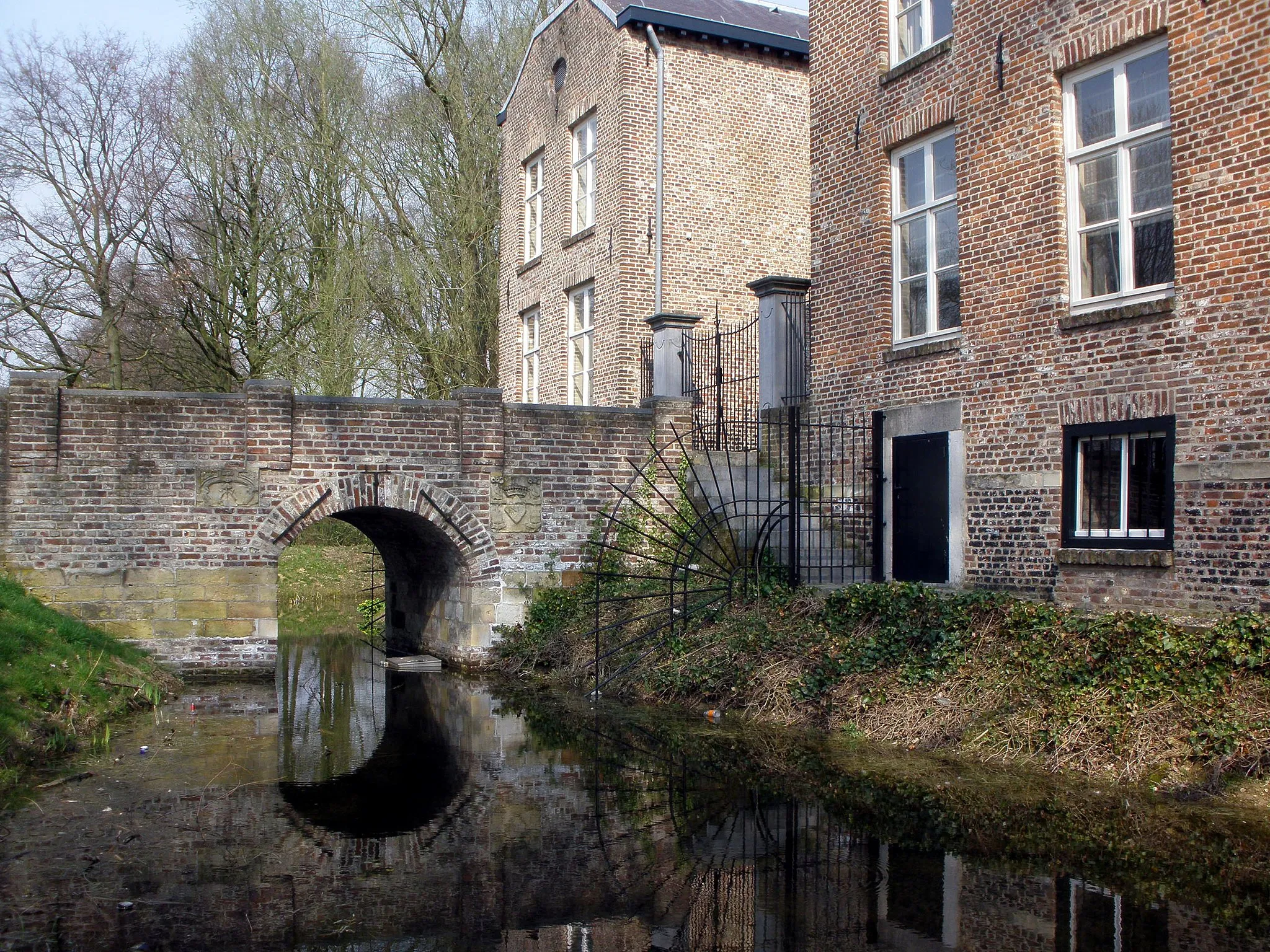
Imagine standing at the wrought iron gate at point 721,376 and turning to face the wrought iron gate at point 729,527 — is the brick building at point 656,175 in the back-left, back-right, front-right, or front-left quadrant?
back-right

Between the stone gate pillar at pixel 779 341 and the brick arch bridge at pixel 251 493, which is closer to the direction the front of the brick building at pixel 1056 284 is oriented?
the brick arch bridge

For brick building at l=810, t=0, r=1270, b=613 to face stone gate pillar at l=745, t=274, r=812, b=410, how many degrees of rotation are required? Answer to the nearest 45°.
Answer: approximately 90° to its right

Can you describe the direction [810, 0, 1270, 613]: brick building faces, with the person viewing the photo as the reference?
facing the viewer and to the left of the viewer

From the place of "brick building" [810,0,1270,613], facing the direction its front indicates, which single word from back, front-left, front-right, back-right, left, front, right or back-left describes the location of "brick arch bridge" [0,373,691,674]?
front-right

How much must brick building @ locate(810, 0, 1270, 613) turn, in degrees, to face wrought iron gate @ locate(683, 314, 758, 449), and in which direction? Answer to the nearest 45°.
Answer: approximately 90° to its right

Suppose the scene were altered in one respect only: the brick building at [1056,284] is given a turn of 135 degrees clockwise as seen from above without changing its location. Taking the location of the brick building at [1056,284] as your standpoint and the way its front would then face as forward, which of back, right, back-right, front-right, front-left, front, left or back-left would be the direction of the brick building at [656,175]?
front-left

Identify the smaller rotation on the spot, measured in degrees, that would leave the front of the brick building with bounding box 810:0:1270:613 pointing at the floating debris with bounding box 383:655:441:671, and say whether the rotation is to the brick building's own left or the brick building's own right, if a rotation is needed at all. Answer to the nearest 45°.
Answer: approximately 45° to the brick building's own right

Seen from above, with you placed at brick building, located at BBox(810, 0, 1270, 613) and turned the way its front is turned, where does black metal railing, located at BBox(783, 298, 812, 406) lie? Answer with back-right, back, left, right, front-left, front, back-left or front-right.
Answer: right

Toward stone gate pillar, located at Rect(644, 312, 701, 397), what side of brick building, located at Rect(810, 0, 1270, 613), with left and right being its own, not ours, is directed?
right

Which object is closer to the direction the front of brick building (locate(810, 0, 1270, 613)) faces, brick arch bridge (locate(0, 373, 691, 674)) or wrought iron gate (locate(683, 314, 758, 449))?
the brick arch bridge

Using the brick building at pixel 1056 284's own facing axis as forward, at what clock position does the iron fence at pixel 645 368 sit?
The iron fence is roughly at 3 o'clock from the brick building.
